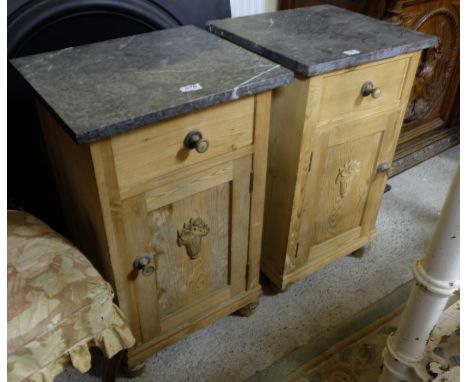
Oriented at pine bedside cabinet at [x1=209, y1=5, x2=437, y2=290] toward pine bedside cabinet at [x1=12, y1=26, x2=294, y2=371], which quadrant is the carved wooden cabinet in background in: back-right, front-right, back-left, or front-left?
back-right

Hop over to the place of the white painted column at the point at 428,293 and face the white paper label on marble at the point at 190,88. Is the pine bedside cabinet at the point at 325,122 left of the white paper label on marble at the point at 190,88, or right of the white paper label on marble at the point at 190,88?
right

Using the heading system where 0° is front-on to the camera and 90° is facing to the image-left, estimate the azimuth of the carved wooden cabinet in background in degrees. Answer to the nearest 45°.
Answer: approximately 315°

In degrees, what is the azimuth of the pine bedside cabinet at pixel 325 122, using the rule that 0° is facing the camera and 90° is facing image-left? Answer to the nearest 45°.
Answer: approximately 315°
